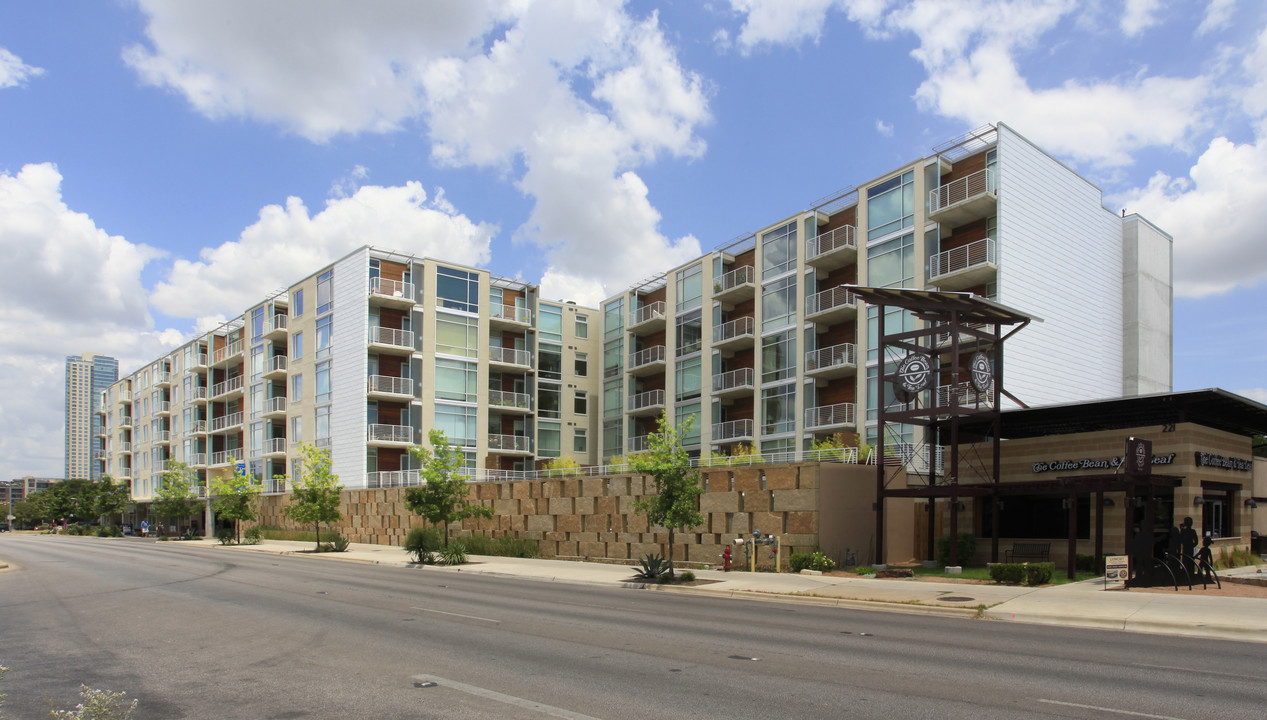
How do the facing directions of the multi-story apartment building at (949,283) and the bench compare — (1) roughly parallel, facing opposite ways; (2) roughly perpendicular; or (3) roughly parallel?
roughly parallel

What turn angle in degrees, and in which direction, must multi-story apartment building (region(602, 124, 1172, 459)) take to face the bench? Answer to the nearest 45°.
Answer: approximately 45° to its left

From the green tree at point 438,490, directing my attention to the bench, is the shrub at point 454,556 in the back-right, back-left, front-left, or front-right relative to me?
front-right

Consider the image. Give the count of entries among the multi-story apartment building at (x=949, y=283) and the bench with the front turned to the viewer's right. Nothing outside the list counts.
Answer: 0

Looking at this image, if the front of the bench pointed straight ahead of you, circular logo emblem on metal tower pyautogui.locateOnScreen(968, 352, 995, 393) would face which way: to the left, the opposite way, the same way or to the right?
to the left

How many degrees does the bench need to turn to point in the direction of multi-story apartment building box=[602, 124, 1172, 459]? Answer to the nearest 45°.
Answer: approximately 135° to its right

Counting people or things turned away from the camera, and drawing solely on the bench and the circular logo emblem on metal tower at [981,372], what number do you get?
0

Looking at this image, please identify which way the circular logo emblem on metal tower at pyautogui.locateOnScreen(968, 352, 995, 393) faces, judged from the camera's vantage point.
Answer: facing the viewer and to the right of the viewer

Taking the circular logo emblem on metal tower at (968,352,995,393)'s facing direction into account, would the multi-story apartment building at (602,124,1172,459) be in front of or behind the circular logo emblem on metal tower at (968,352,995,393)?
behind

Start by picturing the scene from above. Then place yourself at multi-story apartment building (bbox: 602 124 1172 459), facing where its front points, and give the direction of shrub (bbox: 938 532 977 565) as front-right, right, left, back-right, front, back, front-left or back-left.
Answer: front-left

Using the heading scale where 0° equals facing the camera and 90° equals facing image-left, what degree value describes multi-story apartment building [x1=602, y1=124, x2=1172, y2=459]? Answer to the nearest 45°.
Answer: approximately 45°

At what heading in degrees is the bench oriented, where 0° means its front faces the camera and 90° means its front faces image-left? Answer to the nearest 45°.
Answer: approximately 45°
